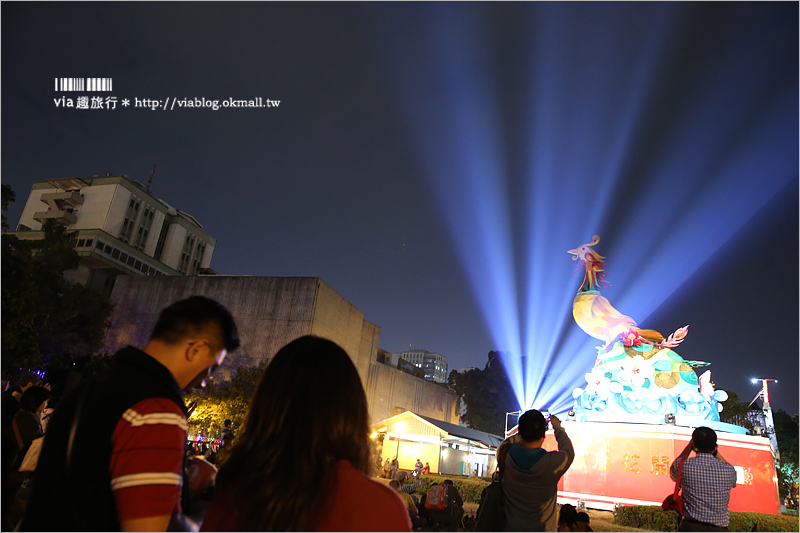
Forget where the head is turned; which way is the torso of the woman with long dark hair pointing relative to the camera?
away from the camera

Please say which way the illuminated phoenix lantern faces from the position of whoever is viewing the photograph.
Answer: facing to the left of the viewer

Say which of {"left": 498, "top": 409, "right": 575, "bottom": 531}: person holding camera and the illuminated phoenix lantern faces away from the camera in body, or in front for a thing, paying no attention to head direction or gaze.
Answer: the person holding camera

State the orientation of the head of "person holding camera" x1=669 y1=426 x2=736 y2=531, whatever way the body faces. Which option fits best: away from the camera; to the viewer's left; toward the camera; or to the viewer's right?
away from the camera

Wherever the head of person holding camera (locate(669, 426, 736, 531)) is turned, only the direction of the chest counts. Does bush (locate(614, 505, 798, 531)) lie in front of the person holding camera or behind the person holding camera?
in front

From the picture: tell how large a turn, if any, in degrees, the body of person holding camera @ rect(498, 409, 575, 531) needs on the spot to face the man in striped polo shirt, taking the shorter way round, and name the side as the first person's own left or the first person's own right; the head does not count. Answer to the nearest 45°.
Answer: approximately 135° to the first person's own left

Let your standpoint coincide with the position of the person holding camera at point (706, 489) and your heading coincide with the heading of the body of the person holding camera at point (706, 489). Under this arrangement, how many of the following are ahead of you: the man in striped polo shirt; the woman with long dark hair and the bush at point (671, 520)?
1

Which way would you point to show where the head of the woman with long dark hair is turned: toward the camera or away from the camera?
away from the camera

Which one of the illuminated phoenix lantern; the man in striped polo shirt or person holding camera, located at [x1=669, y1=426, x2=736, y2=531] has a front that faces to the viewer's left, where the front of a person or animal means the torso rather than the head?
the illuminated phoenix lantern

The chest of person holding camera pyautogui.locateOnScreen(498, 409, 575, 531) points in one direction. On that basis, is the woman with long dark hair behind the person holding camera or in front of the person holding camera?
behind

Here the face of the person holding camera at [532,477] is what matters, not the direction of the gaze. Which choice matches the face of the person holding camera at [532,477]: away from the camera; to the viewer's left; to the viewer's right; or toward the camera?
away from the camera

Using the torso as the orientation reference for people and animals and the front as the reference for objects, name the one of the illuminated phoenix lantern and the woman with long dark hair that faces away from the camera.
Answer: the woman with long dark hair

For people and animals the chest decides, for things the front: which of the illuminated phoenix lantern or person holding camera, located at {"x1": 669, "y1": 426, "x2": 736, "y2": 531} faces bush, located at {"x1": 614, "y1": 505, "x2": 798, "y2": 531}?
the person holding camera

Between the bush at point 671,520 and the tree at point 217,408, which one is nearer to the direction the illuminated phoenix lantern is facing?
the tree
